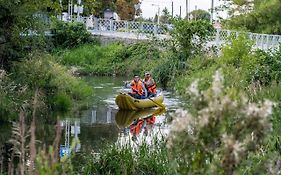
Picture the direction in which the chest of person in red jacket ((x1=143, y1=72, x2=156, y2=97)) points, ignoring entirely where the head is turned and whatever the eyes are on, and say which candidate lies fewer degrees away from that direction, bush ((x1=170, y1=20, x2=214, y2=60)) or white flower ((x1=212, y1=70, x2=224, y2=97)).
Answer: the white flower

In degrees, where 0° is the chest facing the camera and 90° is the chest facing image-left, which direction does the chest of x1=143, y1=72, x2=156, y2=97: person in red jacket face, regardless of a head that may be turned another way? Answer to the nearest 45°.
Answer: approximately 45°

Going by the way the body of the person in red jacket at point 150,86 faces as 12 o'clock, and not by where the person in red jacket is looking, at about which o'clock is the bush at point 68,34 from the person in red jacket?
The bush is roughly at 4 o'clock from the person in red jacket.

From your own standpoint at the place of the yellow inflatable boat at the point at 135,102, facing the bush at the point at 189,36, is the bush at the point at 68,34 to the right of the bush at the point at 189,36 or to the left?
left

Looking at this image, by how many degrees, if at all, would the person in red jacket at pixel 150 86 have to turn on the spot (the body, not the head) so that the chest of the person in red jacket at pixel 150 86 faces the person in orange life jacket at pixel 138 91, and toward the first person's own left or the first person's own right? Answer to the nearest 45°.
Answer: approximately 45° to the first person's own right

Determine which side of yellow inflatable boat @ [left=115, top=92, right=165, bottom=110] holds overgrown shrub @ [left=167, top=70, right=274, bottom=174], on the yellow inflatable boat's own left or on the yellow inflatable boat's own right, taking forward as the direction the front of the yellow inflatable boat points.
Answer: on the yellow inflatable boat's own left

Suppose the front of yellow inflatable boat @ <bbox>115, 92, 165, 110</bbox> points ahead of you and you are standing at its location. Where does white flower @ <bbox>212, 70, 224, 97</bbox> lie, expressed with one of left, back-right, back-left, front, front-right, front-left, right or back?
front-left

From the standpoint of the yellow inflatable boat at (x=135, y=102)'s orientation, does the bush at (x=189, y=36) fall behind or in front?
behind

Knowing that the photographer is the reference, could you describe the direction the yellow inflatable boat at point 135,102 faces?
facing the viewer and to the left of the viewer
